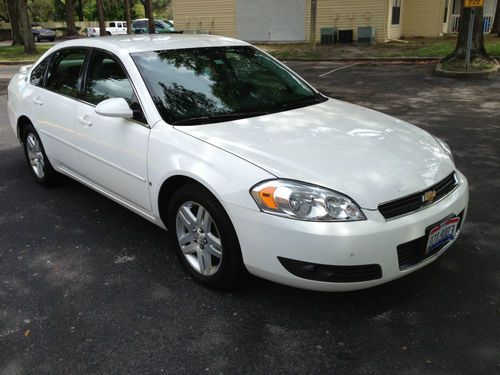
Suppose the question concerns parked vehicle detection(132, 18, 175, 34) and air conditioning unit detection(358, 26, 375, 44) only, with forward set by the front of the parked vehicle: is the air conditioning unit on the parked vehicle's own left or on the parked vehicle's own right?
on the parked vehicle's own right

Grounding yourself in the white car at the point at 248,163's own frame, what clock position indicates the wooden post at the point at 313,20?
The wooden post is roughly at 8 o'clock from the white car.

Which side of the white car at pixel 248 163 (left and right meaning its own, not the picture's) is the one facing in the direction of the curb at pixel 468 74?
left

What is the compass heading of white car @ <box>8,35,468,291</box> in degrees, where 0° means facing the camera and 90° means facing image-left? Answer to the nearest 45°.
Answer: approximately 315°

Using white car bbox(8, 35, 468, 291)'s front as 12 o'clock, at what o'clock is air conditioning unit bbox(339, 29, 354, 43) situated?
The air conditioning unit is roughly at 8 o'clock from the white car.

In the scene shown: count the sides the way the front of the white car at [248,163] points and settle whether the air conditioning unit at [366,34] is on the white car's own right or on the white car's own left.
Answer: on the white car's own left
